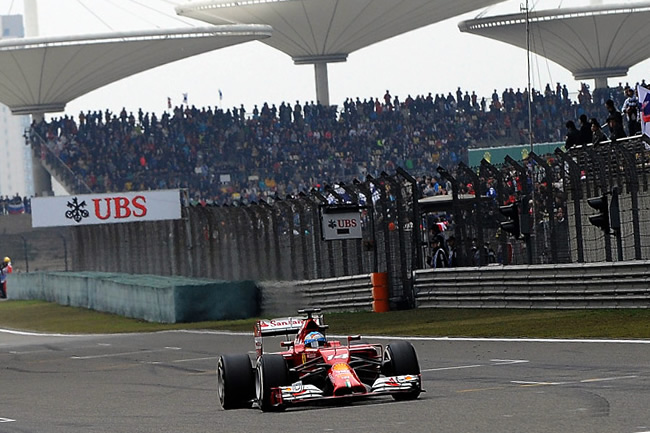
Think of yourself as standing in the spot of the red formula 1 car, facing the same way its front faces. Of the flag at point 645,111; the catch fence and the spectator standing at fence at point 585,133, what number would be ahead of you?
0

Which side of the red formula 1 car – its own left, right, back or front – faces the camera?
front

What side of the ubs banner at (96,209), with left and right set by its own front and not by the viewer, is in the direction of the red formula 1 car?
front

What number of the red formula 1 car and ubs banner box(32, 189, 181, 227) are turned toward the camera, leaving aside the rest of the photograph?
2

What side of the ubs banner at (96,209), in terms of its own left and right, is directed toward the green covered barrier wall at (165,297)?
front

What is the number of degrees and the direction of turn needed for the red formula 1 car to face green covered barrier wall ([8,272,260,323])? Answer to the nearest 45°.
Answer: approximately 180°

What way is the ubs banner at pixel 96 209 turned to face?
toward the camera

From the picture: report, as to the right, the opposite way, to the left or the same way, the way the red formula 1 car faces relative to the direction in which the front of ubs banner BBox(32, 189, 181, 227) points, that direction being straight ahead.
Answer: the same way

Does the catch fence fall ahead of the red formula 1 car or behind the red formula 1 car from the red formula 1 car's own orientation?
behind
